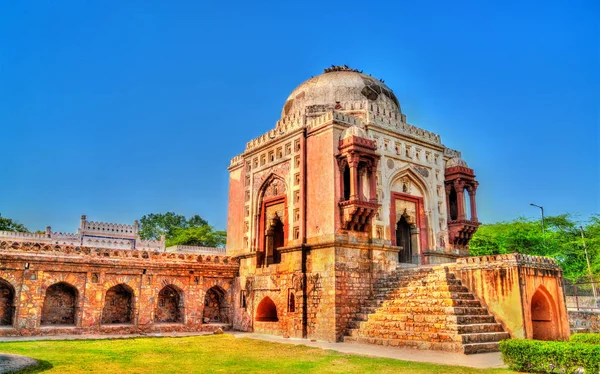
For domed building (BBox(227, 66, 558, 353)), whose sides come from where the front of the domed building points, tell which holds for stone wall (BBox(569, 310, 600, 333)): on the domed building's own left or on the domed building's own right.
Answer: on the domed building's own left

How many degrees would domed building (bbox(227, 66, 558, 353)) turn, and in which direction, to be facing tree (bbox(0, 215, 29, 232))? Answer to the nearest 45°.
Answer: approximately 180°

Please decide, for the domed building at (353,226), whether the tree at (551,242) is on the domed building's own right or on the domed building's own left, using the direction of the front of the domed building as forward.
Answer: on the domed building's own left

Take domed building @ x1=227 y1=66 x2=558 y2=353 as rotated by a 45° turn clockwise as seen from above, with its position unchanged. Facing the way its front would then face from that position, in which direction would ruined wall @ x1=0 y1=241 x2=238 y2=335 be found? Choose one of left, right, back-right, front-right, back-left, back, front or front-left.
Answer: right

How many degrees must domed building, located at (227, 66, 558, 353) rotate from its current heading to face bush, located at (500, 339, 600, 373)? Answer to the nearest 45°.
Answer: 0° — it already faces it

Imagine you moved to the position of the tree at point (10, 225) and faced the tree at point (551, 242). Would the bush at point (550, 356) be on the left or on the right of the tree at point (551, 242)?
right

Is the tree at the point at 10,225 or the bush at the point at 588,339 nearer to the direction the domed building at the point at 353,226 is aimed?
the bush

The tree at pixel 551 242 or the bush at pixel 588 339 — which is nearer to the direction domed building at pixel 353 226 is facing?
the bush

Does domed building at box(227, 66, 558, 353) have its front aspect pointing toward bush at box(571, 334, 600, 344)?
yes

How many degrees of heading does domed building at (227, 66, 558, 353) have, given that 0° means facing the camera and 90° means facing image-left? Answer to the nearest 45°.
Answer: approximately 315°
